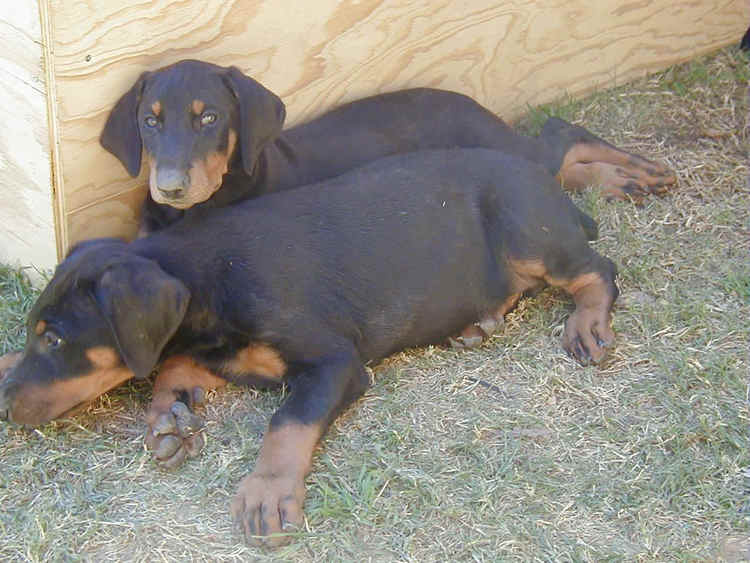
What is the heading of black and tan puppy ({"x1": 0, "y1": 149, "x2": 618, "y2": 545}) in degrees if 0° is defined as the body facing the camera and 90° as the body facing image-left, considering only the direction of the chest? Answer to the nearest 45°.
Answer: approximately 45°

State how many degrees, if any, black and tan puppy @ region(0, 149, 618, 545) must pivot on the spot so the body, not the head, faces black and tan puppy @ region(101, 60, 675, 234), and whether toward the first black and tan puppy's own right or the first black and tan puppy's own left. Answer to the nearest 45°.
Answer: approximately 135° to the first black and tan puppy's own right
